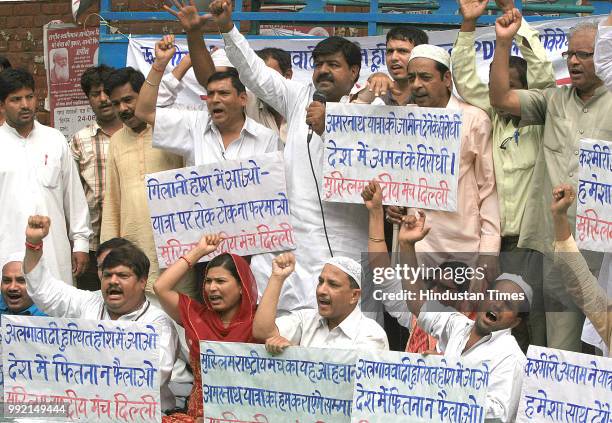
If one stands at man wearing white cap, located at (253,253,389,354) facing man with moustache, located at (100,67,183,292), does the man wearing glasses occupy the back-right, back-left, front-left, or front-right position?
back-right

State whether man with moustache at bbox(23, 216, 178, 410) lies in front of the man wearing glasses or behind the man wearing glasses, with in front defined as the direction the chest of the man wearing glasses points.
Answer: in front

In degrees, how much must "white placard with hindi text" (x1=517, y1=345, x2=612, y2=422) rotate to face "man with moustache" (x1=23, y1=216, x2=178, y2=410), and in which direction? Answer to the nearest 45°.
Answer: approximately 90° to its right

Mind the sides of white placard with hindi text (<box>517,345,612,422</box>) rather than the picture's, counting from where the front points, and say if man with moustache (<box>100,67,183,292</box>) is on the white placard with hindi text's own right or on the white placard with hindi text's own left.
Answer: on the white placard with hindi text's own right

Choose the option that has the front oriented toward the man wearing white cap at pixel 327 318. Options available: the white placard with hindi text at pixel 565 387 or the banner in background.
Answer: the banner in background

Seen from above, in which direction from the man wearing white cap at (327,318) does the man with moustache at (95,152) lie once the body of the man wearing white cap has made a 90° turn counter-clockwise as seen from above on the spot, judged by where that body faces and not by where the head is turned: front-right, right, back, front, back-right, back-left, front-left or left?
back

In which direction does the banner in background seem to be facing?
toward the camera

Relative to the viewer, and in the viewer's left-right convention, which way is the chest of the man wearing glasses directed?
facing the viewer and to the left of the viewer

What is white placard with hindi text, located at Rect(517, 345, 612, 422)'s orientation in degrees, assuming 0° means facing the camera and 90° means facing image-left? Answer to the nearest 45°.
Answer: approximately 0°

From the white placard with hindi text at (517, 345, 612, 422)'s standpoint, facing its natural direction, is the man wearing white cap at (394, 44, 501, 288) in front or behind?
behind

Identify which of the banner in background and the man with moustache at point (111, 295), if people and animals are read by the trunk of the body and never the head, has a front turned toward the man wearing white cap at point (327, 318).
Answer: the banner in background

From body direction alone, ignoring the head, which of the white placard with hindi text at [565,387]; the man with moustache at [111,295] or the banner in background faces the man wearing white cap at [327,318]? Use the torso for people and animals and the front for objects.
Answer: the banner in background

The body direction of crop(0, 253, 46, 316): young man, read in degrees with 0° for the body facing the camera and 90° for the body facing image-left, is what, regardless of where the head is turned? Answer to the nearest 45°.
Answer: approximately 0°
